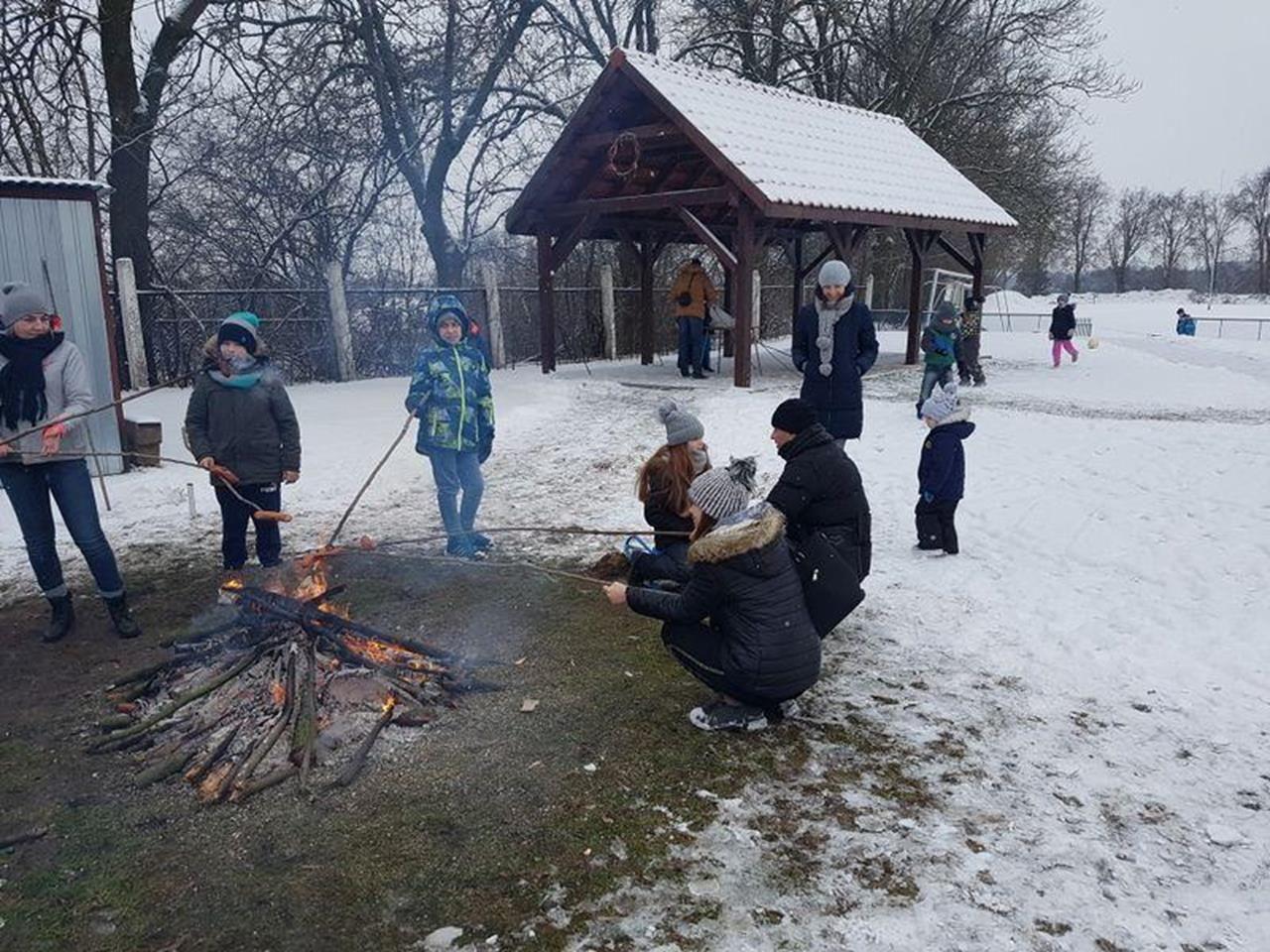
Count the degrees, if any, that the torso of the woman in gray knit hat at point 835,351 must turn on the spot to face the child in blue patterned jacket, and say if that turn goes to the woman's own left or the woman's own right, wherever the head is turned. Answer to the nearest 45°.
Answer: approximately 45° to the woman's own right

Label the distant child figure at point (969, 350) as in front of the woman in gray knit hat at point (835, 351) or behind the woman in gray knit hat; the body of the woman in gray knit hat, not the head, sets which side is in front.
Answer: behind

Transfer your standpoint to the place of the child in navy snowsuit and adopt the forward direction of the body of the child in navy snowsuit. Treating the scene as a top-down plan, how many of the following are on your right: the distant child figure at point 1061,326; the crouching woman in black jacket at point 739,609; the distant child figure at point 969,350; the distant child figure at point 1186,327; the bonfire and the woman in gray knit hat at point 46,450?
3

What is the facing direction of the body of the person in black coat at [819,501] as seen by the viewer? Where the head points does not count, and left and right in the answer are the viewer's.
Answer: facing to the left of the viewer

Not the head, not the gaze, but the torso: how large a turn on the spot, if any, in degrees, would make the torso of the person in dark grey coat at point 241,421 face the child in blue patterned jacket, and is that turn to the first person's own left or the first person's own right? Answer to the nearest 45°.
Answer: approximately 90° to the first person's own left

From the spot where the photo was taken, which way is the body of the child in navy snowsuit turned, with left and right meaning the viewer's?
facing to the left of the viewer

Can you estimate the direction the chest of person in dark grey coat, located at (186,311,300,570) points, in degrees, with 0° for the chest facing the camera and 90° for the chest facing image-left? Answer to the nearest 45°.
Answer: approximately 0°

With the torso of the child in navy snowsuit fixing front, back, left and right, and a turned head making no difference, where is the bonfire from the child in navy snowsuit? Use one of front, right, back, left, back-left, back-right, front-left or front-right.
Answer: front-left

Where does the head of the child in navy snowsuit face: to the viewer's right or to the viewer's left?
to the viewer's left
